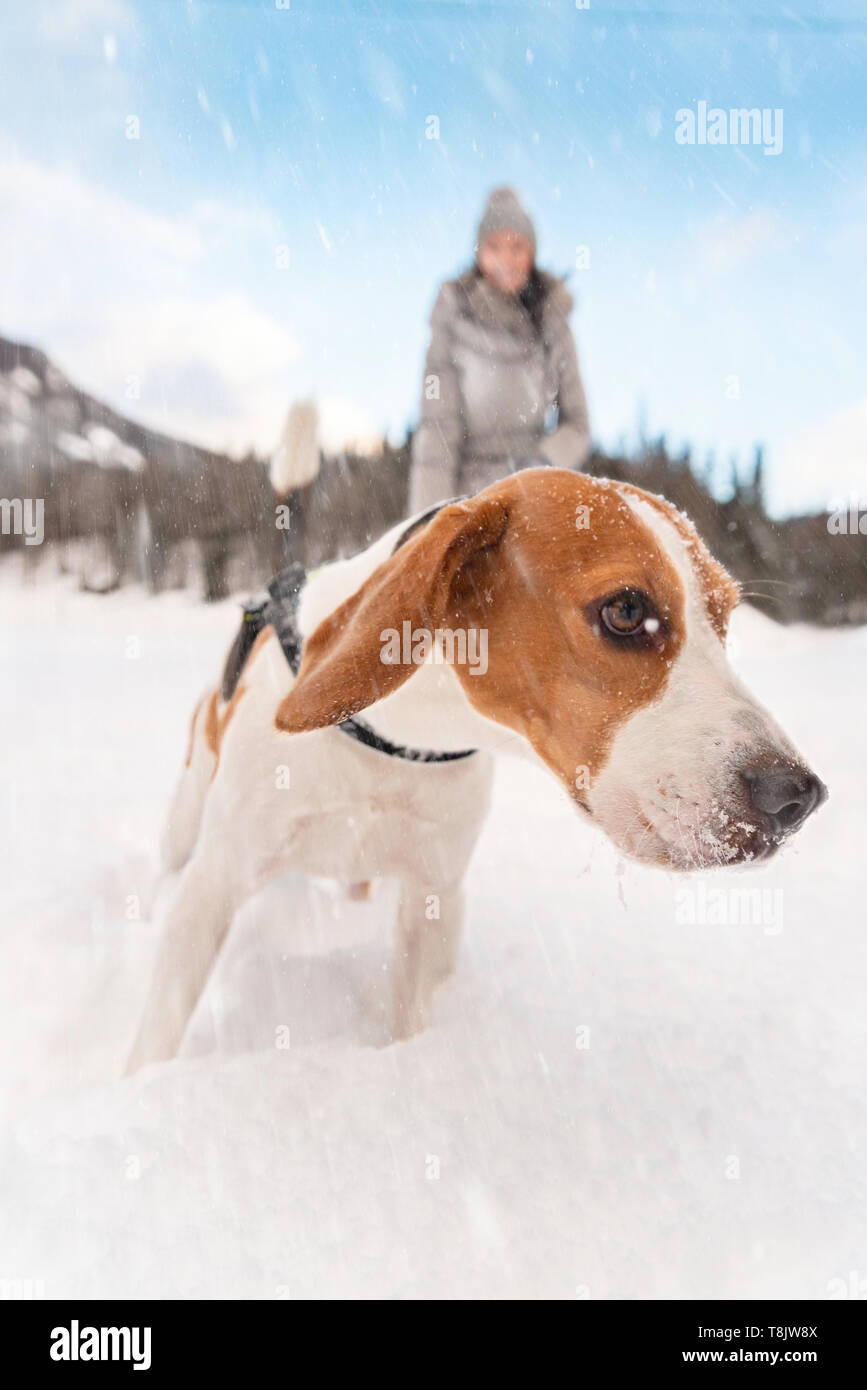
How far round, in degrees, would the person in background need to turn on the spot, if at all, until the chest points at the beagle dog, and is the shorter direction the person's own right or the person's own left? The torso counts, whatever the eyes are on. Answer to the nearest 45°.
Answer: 0° — they already face it

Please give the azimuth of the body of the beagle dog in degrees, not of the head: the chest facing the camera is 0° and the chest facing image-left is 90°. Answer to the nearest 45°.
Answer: approximately 315°

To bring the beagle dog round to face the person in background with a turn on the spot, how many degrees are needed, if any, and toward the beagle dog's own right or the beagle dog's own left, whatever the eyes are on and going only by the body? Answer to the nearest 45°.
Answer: approximately 135° to the beagle dog's own left

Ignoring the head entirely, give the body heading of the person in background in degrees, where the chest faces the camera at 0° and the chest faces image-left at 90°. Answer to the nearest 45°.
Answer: approximately 0°
